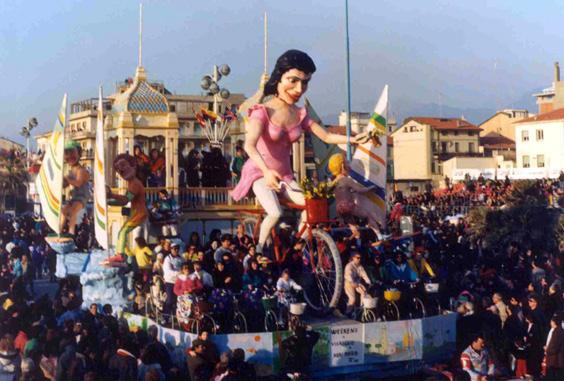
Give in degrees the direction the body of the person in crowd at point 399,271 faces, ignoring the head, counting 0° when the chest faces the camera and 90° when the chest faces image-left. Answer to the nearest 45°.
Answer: approximately 315°

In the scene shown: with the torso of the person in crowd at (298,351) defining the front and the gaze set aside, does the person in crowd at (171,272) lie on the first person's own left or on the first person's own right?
on the first person's own left

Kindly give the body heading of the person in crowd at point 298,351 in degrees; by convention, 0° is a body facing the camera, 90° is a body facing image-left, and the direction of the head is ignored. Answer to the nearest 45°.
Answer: approximately 180°

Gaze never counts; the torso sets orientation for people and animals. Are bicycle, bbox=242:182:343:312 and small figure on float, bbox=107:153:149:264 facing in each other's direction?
no

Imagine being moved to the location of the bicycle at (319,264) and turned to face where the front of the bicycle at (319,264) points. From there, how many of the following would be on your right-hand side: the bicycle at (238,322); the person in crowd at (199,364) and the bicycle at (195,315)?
3

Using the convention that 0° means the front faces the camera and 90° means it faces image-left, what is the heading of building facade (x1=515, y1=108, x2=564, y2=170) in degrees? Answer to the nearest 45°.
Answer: approximately 45°

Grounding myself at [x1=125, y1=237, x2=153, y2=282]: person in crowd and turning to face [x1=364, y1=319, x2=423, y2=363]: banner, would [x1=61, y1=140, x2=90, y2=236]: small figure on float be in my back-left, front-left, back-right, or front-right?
back-left

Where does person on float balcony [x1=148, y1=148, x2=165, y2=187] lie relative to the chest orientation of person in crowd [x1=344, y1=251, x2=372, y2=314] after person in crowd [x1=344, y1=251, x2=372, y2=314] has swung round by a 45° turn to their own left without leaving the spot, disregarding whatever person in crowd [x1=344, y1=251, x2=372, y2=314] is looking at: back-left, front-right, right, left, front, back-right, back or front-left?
back-left

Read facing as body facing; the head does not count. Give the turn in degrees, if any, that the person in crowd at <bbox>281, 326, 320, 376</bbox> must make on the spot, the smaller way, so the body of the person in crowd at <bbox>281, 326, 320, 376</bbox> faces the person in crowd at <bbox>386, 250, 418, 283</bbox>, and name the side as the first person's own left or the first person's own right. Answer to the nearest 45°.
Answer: approximately 45° to the first person's own right

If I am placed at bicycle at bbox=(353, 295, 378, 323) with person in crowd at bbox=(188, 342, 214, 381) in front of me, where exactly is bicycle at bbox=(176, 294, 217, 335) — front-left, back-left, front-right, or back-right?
front-right

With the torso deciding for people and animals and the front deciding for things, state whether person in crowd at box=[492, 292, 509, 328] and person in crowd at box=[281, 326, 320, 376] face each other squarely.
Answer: no

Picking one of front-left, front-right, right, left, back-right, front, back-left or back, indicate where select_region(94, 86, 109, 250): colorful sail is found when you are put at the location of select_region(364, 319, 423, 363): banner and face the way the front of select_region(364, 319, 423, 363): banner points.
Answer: right

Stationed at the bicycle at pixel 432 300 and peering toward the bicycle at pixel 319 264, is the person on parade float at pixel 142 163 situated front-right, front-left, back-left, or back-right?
front-right

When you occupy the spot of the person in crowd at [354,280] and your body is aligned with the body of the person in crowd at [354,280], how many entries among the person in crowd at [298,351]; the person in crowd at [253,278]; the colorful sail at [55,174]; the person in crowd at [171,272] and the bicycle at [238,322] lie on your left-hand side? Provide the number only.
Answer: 0
